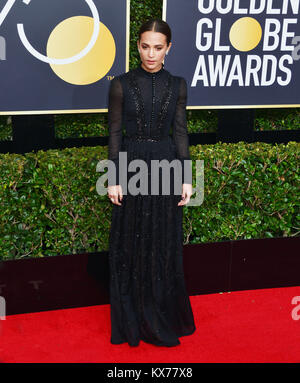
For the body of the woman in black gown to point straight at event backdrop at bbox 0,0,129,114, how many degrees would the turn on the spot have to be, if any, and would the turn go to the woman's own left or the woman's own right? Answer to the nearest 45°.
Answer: approximately 135° to the woman's own right

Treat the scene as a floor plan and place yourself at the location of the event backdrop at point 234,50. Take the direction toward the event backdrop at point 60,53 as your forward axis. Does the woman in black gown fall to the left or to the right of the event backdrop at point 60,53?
left

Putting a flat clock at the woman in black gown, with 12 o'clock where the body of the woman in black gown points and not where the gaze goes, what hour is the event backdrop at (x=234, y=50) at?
The event backdrop is roughly at 7 o'clock from the woman in black gown.

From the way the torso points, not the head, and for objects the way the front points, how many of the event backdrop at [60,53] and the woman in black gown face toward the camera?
2

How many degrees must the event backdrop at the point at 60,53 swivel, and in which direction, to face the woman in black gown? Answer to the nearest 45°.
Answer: approximately 45° to its left

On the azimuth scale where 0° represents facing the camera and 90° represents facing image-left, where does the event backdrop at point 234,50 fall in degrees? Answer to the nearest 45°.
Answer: approximately 0°

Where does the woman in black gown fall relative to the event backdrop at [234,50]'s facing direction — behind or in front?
in front

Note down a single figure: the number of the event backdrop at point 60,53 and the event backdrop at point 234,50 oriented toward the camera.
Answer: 2

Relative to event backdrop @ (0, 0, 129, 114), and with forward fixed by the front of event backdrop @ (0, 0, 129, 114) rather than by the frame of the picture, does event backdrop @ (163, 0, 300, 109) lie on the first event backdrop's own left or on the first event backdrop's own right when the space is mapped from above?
on the first event backdrop's own left
